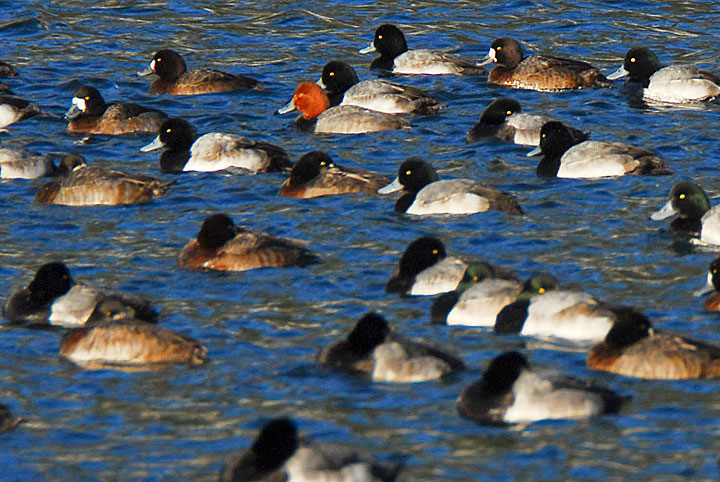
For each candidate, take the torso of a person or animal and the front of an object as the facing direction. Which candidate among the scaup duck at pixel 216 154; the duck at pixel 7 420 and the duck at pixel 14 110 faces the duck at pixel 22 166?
the scaup duck

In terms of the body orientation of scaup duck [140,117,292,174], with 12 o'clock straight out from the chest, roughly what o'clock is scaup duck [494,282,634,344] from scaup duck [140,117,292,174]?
scaup duck [494,282,634,344] is roughly at 8 o'clock from scaup duck [140,117,292,174].

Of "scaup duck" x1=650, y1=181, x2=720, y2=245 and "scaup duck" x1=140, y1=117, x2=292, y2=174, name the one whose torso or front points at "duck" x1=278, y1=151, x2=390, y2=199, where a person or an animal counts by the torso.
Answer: "scaup duck" x1=650, y1=181, x2=720, y2=245

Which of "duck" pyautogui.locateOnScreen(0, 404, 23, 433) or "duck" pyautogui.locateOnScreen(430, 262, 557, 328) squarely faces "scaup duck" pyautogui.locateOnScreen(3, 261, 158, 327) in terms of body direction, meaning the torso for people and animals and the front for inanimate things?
"duck" pyautogui.locateOnScreen(430, 262, 557, 328)

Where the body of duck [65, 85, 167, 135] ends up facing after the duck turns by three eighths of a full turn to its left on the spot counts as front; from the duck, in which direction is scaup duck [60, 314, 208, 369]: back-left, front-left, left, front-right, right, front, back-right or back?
front-right

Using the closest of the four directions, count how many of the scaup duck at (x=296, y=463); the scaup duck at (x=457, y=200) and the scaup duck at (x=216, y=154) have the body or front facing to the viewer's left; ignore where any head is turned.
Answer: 3

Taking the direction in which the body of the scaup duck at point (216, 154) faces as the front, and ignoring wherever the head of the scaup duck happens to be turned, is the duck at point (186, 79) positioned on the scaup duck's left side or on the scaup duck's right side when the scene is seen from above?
on the scaup duck's right side

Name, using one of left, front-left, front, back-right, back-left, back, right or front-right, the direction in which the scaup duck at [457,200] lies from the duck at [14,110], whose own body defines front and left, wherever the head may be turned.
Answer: back-left

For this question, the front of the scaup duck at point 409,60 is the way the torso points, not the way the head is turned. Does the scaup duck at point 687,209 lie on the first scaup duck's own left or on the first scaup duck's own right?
on the first scaup duck's own left

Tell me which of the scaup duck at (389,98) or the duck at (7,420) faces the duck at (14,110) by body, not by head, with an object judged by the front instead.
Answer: the scaup duck

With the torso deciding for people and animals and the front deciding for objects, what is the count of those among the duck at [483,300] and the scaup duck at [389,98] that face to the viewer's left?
2

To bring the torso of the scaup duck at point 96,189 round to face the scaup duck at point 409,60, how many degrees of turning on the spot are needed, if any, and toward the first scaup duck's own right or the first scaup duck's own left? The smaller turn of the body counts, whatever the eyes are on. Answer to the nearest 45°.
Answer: approximately 135° to the first scaup duck's own right

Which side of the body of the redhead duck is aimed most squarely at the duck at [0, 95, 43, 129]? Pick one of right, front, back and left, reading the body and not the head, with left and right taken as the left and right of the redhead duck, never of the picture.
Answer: front

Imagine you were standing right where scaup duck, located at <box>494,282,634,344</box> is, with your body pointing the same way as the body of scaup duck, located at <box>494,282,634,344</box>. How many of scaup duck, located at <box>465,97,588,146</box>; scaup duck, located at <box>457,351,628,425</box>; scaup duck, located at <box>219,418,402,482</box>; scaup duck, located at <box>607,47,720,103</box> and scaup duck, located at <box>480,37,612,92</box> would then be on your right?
3
